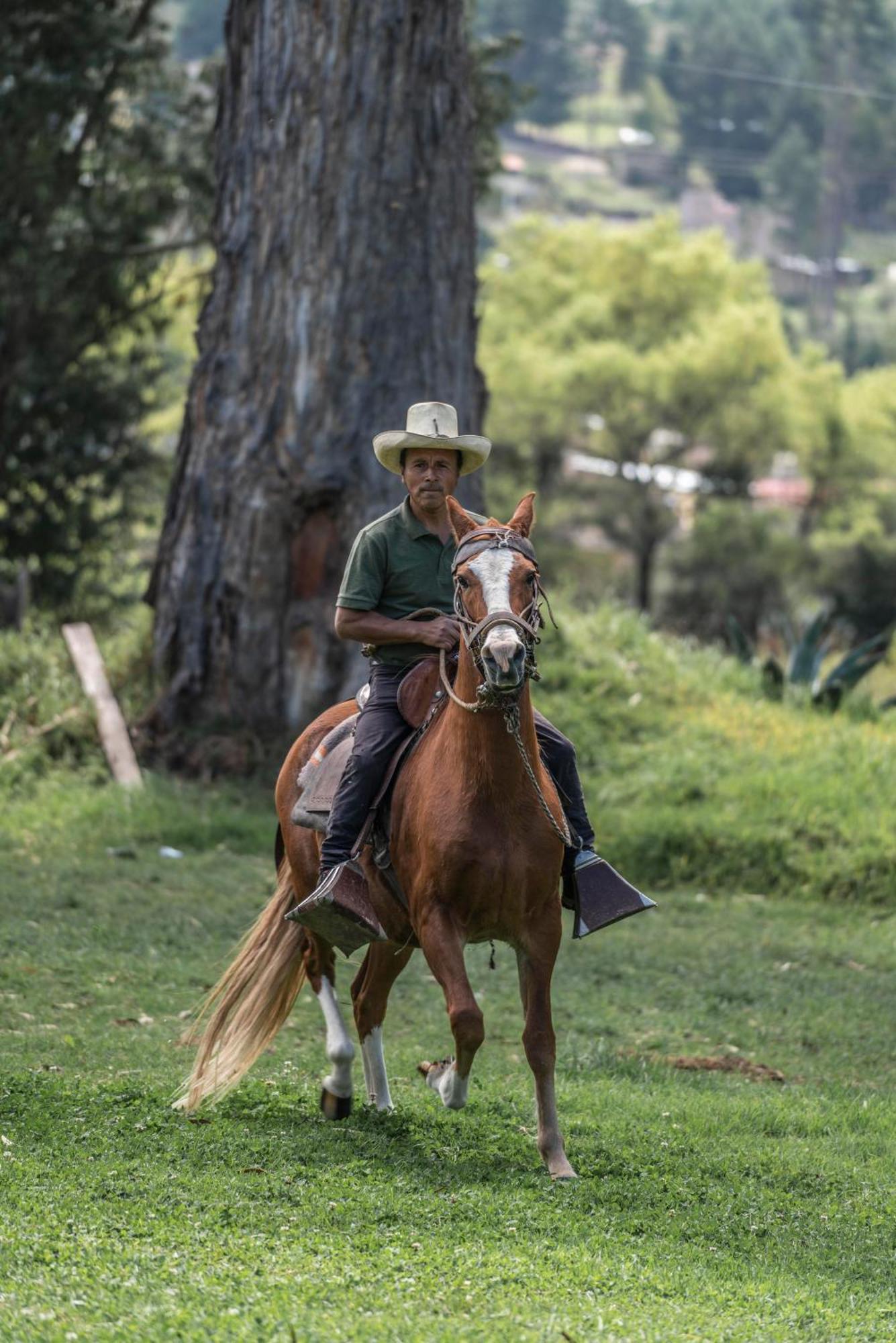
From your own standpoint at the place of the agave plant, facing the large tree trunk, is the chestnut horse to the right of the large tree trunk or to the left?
left

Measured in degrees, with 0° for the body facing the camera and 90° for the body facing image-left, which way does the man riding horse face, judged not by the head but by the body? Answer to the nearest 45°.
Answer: approximately 315°

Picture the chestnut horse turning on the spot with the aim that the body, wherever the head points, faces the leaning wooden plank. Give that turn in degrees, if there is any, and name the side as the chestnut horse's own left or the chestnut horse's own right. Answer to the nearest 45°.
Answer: approximately 135° to the chestnut horse's own left

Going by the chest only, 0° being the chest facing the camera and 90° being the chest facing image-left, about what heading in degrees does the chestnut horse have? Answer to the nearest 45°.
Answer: approximately 315°
